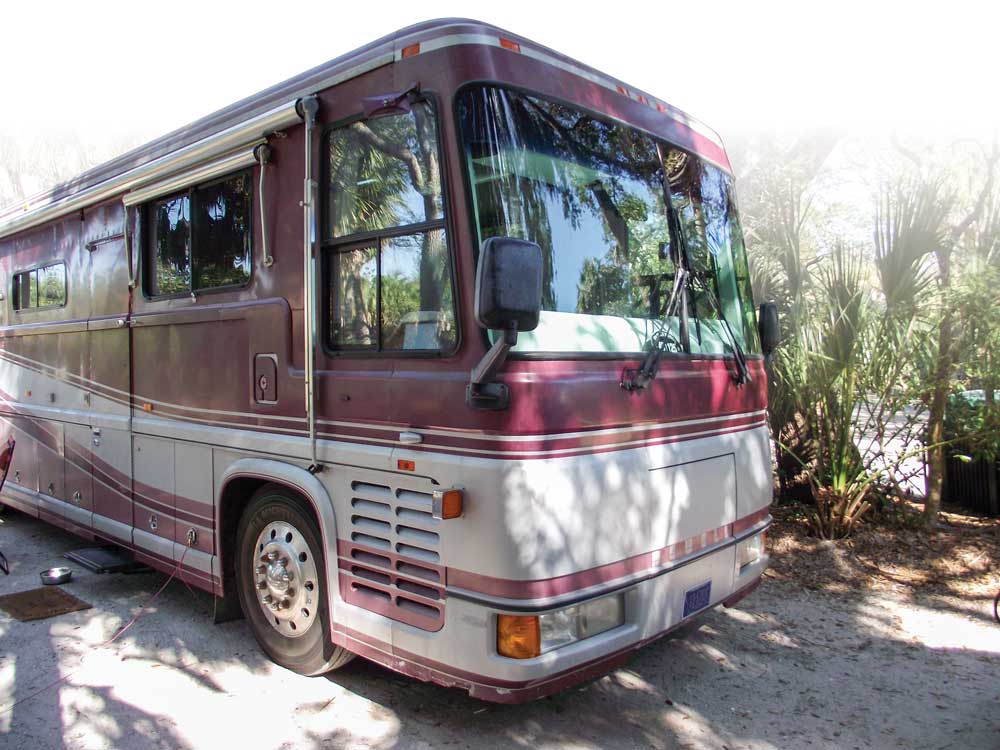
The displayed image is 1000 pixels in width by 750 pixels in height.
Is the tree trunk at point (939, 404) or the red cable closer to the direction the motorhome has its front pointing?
the tree trunk

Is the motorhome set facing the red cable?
no

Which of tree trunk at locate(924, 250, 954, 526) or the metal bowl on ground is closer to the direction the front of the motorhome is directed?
the tree trunk

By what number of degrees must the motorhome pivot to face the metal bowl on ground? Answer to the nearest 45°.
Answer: approximately 90° to its right

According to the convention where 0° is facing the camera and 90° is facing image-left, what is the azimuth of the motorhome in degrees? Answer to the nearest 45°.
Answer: approximately 315°

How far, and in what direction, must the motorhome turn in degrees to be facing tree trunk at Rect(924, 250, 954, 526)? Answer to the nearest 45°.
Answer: approximately 90° to its left
